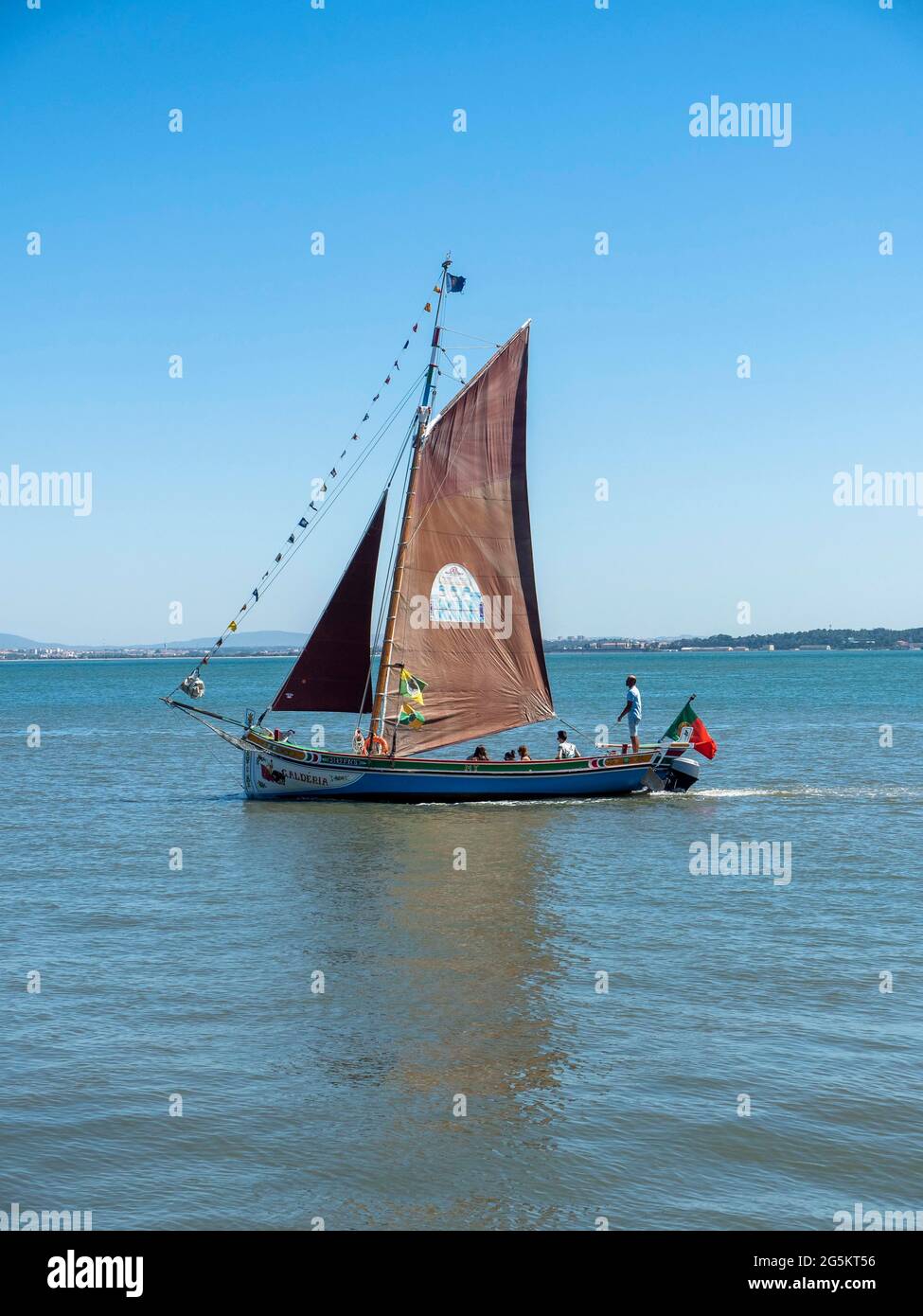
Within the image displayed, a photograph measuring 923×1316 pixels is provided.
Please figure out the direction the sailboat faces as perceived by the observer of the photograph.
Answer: facing to the left of the viewer
